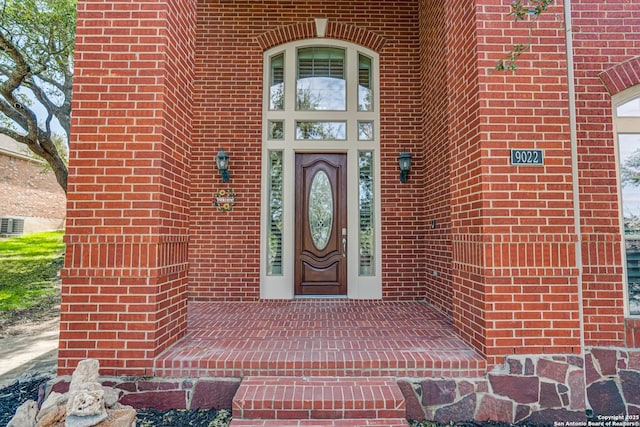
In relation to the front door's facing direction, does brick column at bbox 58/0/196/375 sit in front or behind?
in front

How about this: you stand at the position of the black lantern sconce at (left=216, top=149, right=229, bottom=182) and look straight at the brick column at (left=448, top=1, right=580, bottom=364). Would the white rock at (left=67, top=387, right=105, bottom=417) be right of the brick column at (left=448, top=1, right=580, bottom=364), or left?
right

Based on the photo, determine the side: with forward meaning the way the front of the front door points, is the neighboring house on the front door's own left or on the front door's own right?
on the front door's own right

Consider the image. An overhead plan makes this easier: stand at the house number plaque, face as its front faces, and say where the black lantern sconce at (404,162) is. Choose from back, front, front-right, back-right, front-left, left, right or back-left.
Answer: back-right

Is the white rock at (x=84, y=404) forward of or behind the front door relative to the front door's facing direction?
forward

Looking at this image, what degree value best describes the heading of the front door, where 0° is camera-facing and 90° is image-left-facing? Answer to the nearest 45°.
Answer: approximately 0°

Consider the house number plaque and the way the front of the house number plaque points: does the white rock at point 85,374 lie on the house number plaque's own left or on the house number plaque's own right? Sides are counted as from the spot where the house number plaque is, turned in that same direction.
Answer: on the house number plaque's own right

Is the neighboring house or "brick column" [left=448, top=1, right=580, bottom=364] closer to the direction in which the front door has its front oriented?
the brick column

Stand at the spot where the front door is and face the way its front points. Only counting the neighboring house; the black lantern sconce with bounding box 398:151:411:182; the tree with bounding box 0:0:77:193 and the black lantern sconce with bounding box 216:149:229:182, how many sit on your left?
1

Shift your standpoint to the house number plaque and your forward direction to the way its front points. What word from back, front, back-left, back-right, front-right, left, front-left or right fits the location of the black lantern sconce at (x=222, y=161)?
right

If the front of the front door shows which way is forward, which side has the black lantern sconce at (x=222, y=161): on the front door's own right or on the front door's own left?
on the front door's own right

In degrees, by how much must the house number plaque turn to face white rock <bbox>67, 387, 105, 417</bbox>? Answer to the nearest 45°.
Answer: approximately 45° to its right

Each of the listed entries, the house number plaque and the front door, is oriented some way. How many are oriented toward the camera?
2
